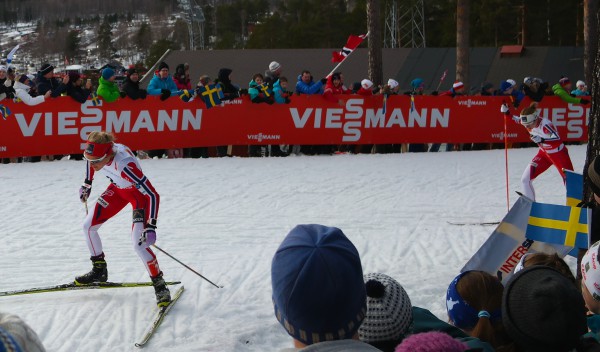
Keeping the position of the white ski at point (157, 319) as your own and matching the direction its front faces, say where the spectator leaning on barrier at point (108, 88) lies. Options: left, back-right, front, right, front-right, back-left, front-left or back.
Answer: back-right

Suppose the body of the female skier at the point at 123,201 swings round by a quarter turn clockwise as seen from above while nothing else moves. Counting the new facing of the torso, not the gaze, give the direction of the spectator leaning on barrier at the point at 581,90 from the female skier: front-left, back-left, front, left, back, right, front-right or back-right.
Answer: right

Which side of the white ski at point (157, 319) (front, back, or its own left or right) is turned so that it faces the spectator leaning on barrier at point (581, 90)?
back

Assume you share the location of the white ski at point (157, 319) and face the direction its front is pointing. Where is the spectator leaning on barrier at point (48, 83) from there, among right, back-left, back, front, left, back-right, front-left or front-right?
back-right

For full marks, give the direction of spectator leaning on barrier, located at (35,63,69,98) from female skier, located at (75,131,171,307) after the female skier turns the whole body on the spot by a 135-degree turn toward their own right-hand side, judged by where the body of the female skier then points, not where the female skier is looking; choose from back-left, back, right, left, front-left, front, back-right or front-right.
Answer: front

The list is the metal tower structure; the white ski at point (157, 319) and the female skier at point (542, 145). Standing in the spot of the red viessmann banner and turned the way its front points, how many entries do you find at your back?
1

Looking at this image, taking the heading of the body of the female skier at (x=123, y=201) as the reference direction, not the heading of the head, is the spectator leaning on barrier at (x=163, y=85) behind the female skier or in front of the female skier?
behind

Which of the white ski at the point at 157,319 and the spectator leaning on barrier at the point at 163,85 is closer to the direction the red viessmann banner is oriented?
the white ski

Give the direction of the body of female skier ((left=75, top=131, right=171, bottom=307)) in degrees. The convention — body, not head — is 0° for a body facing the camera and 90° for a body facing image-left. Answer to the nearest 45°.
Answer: approximately 45°
